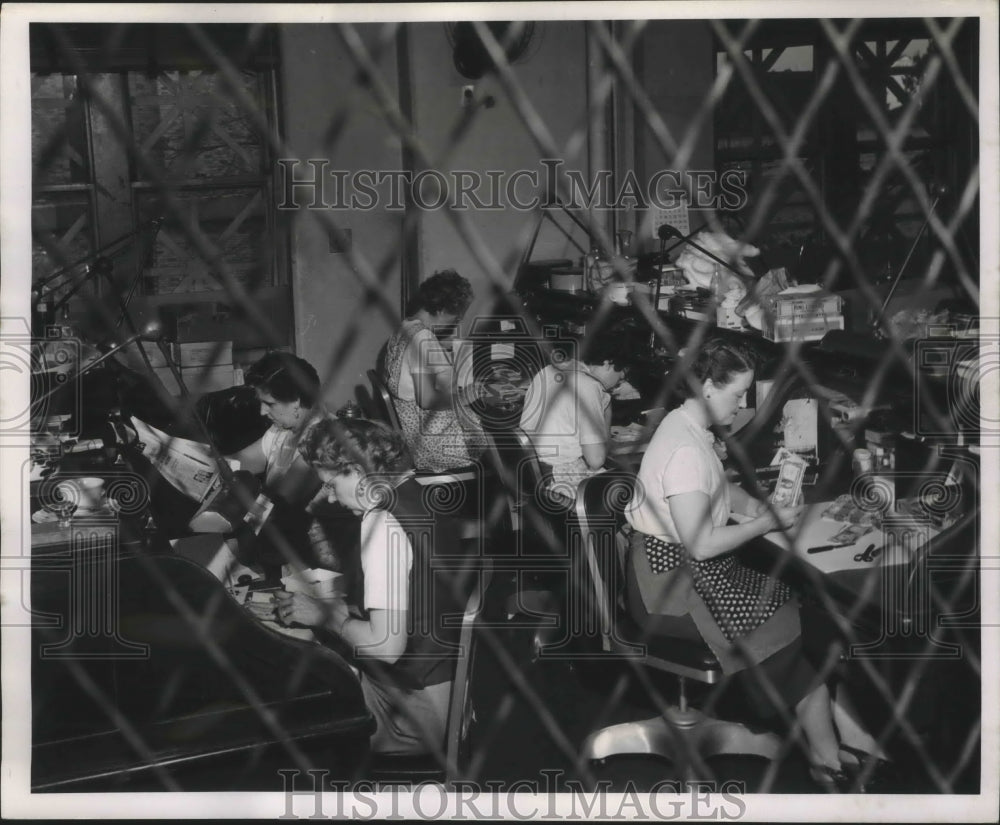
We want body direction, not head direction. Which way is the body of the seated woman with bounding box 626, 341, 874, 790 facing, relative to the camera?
to the viewer's right

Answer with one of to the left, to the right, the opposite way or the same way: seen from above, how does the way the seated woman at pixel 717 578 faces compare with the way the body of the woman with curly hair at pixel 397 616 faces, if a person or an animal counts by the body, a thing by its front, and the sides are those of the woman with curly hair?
the opposite way

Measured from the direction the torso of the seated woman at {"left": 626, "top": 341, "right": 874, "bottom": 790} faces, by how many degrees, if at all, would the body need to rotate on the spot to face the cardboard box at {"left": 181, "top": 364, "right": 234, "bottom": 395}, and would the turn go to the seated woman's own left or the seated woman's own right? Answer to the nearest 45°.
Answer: approximately 180°

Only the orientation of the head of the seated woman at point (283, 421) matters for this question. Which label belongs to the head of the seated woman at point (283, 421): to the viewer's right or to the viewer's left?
to the viewer's left

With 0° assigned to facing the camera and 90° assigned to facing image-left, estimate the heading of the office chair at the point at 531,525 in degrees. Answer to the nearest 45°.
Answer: approximately 225°

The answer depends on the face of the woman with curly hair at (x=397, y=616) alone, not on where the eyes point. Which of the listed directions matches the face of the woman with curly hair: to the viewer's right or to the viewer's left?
to the viewer's left

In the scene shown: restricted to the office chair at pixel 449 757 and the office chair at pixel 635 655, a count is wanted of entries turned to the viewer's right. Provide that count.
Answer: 1

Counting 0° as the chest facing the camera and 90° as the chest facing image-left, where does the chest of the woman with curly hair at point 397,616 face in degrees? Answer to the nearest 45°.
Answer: approximately 90°

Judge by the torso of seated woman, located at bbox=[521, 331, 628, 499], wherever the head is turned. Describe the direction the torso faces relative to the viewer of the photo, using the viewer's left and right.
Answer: facing away from the viewer and to the right of the viewer

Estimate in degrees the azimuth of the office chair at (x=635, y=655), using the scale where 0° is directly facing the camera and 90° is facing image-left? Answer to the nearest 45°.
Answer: approximately 270°

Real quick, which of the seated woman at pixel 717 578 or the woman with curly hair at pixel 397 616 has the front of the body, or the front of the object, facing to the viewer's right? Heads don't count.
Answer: the seated woman

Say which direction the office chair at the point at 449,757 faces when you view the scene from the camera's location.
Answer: facing to the left of the viewer
